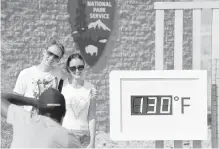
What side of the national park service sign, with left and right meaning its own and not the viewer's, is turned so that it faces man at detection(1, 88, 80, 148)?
front

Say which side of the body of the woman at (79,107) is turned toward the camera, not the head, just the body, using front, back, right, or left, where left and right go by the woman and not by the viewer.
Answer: front

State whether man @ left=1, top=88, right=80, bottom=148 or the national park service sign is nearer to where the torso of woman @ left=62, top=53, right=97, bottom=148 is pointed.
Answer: the man

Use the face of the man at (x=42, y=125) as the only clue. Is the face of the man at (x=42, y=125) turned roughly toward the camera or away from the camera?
away from the camera

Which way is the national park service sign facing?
toward the camera

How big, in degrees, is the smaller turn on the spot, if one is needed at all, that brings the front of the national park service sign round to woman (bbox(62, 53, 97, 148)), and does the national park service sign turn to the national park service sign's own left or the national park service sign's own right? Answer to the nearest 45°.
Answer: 0° — it already faces them

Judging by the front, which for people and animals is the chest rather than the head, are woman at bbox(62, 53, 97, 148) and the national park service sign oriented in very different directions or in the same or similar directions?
same or similar directions

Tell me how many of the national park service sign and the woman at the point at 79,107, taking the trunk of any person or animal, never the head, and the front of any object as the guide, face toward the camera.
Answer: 2

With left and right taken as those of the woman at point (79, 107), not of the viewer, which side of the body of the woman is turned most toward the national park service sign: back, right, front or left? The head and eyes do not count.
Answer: back

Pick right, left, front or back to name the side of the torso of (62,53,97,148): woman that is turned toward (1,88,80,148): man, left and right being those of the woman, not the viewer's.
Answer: front
